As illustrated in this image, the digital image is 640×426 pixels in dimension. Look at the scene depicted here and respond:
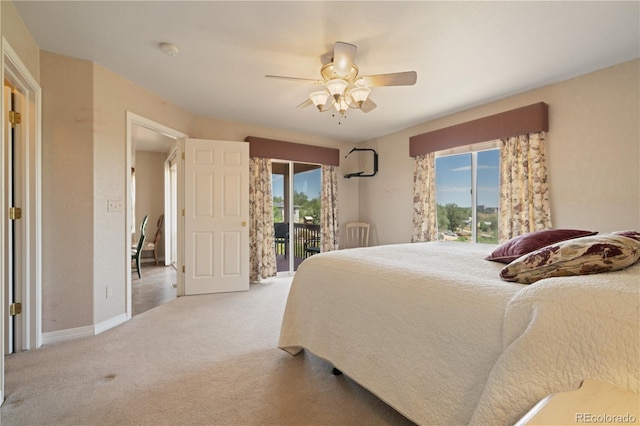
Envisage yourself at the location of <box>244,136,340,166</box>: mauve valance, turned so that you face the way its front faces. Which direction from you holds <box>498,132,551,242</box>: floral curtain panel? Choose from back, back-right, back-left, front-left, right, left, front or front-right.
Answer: front

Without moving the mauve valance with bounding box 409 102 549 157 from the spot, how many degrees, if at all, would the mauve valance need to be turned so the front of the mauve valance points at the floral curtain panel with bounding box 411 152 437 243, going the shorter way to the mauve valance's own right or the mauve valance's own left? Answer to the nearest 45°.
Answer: approximately 90° to the mauve valance's own right

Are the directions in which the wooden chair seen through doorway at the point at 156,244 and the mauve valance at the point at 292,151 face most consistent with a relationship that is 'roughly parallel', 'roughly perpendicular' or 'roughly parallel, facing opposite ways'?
roughly perpendicular

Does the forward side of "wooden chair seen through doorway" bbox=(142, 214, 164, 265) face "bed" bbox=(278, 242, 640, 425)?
no

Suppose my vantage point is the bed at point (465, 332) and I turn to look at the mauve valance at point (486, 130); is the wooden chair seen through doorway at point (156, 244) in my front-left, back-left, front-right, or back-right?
front-left

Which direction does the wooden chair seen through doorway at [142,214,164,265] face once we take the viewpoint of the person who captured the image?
facing to the left of the viewer

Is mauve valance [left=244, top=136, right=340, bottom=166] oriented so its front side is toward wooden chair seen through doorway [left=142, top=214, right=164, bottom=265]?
no

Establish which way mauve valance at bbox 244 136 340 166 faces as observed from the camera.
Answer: facing the viewer and to the right of the viewer

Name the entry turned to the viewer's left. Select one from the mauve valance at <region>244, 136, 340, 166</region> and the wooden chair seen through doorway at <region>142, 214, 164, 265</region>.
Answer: the wooden chair seen through doorway

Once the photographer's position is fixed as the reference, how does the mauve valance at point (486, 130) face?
facing the viewer and to the left of the viewer

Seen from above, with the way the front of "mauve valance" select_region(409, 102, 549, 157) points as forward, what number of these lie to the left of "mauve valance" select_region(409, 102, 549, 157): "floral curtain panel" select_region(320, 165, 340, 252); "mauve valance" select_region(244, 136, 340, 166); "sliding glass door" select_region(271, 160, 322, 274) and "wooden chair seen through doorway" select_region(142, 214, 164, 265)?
0

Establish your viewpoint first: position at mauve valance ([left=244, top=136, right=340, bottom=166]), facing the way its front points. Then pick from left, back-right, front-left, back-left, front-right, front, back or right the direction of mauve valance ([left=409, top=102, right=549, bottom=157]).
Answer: front
